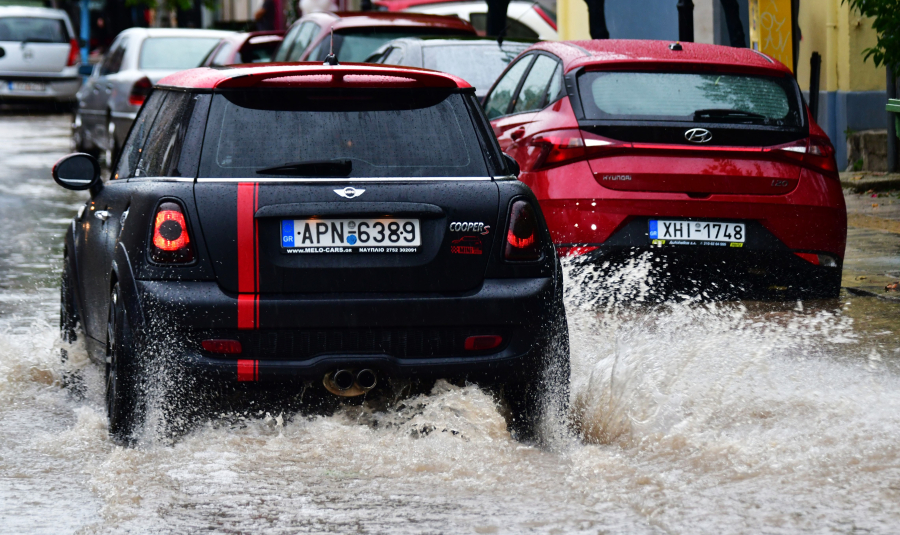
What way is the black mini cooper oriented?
away from the camera

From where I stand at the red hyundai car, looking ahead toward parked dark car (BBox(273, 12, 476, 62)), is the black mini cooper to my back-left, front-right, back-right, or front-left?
back-left

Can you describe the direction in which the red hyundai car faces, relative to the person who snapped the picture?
facing away from the viewer

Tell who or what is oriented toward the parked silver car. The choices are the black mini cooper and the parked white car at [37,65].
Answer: the black mini cooper

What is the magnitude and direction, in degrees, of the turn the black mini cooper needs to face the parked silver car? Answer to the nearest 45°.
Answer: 0° — it already faces it

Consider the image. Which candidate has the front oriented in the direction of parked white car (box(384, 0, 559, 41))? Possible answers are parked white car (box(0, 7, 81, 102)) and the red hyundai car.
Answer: the red hyundai car

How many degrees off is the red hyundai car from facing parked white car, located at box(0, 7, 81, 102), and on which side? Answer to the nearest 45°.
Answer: approximately 45° to its left

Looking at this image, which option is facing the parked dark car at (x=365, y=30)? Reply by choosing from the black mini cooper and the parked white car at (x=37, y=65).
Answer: the black mini cooper

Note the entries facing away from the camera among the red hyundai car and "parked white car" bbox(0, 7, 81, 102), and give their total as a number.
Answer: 2

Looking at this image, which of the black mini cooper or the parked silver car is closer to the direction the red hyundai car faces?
the parked silver car

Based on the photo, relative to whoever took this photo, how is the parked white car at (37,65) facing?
facing away from the viewer

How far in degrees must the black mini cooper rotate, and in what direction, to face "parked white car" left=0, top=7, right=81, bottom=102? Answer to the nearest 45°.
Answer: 0° — it already faces it
